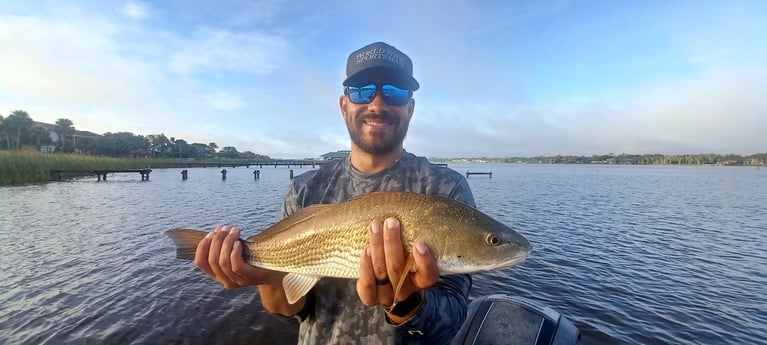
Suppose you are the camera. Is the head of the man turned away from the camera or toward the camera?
toward the camera

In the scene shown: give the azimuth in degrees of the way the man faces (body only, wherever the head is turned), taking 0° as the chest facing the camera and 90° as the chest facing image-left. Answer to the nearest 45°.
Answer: approximately 0°

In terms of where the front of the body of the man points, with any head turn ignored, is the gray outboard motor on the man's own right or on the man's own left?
on the man's own left
